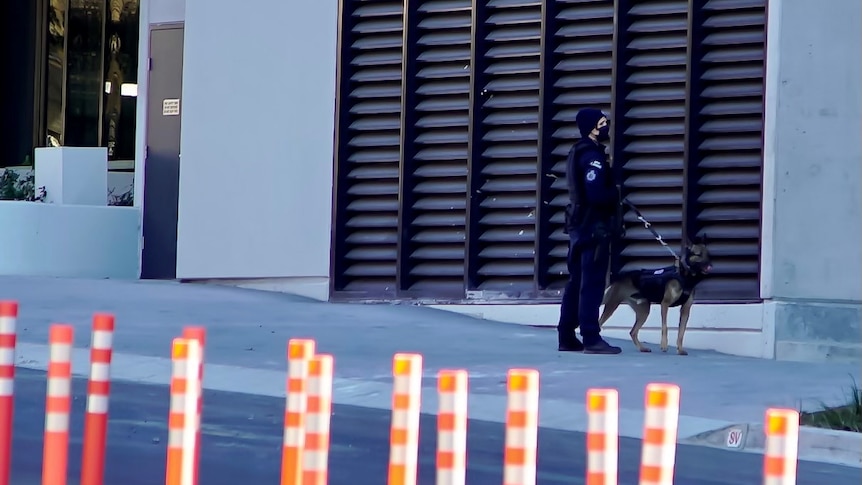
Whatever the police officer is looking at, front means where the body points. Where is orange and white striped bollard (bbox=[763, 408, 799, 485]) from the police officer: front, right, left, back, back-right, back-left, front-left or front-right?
right

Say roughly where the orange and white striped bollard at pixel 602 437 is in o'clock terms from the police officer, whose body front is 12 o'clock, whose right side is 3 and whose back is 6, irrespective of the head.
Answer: The orange and white striped bollard is roughly at 3 o'clock from the police officer.

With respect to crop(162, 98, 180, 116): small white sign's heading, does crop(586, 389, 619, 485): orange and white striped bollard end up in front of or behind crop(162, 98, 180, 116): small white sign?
in front

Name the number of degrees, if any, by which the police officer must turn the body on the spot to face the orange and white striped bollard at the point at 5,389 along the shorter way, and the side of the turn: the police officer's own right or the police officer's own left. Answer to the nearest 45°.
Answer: approximately 90° to the police officer's own right

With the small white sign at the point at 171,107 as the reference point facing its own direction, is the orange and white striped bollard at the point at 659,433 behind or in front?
in front

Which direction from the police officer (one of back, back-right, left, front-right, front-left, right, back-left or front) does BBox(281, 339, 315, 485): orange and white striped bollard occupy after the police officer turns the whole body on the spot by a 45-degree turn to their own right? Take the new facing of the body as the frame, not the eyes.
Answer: front-right

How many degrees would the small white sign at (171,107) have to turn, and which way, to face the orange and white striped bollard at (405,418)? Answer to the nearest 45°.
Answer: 0° — it already faces it

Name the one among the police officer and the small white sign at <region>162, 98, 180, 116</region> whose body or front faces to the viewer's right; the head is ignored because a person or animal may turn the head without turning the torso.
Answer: the police officer

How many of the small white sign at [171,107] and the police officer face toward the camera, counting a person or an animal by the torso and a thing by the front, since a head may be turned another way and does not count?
1

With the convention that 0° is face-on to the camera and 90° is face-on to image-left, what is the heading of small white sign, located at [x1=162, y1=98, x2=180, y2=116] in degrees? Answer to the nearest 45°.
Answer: approximately 0°

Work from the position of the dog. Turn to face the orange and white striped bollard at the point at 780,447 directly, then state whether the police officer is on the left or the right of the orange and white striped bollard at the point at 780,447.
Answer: right

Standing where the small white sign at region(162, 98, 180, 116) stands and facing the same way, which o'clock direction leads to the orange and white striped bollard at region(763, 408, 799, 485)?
The orange and white striped bollard is roughly at 12 o'clock from the small white sign.

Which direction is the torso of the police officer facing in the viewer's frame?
to the viewer's right

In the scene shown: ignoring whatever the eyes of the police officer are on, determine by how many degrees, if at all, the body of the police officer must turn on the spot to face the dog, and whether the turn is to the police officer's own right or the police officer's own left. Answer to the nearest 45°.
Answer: approximately 45° to the police officer's own left
